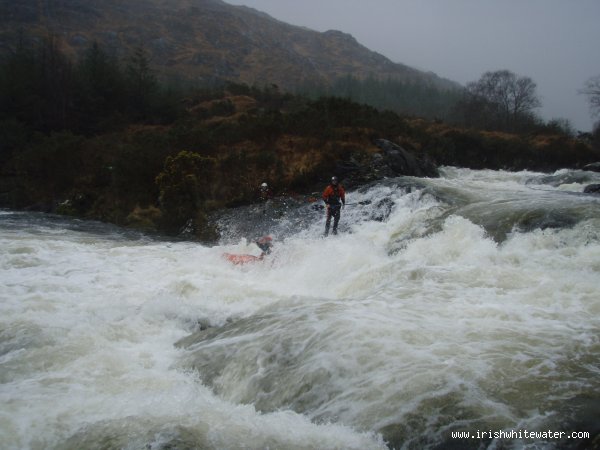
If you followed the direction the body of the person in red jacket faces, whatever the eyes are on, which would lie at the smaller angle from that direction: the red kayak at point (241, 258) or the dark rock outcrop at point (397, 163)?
the red kayak

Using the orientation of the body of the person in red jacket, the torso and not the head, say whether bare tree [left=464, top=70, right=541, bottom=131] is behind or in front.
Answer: behind

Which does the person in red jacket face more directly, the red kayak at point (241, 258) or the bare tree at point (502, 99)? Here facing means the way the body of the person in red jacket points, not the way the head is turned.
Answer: the red kayak

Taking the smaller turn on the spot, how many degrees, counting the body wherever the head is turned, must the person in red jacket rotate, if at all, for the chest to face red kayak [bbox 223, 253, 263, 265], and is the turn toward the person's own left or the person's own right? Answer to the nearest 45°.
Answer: approximately 45° to the person's own right

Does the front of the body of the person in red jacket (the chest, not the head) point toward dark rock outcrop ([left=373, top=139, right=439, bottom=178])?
no

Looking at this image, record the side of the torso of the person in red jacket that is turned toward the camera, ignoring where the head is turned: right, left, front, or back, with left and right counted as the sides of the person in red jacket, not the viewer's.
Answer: front
